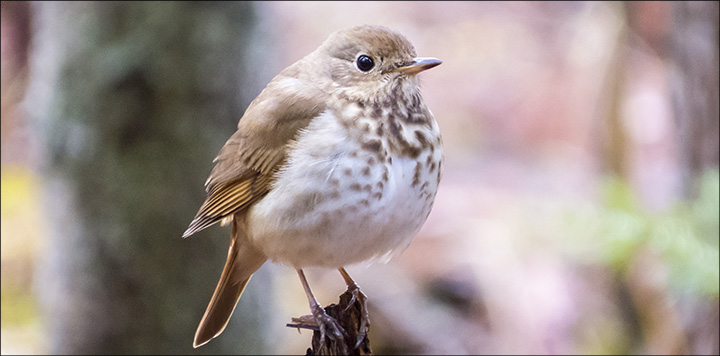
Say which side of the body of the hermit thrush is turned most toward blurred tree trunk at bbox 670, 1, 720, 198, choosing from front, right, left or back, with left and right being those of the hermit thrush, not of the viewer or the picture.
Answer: left

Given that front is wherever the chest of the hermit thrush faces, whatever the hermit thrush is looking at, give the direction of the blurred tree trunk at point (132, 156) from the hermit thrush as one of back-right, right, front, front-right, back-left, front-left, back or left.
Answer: back

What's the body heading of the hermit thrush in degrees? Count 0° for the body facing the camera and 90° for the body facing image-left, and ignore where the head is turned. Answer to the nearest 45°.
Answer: approximately 315°
